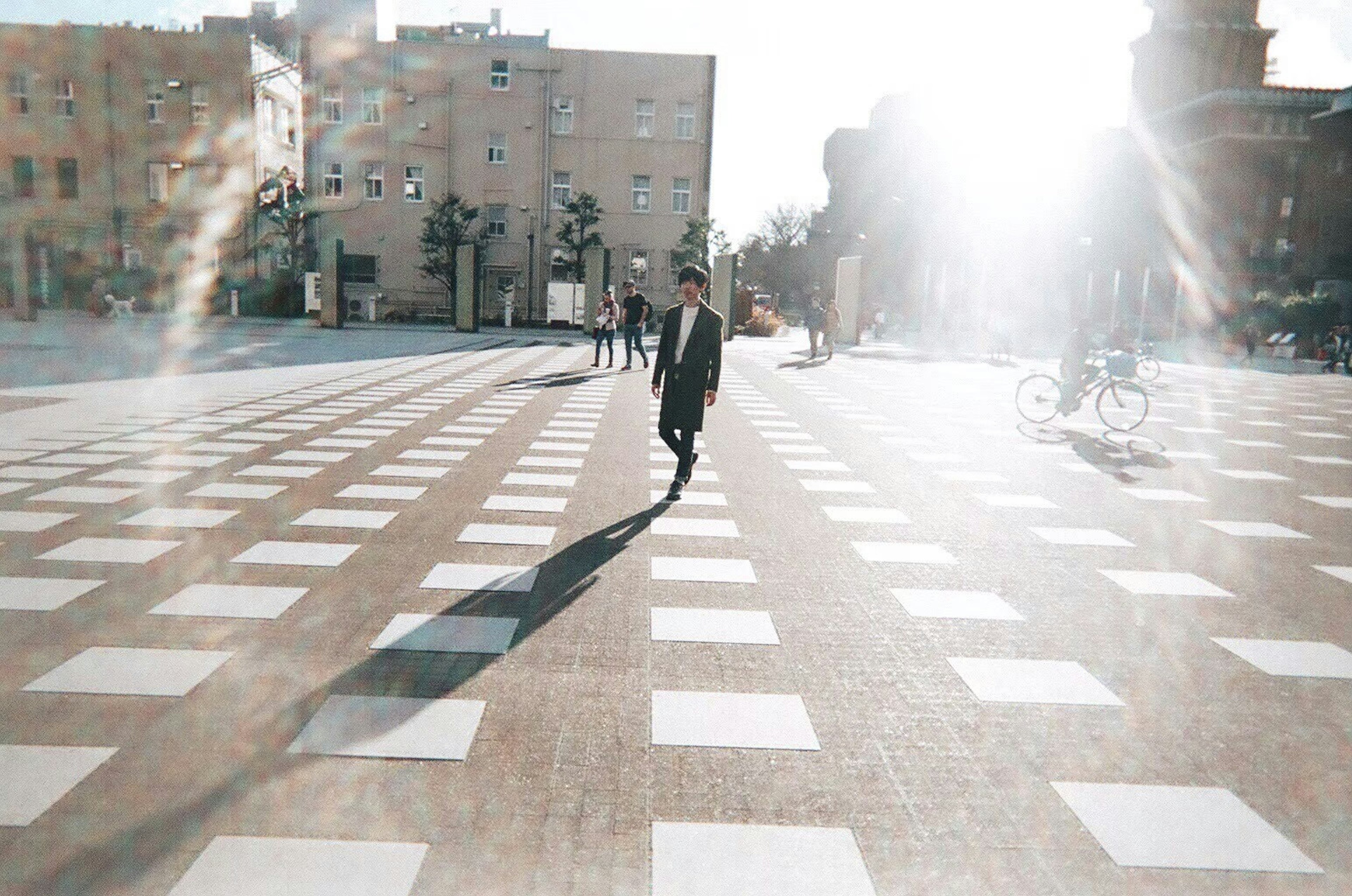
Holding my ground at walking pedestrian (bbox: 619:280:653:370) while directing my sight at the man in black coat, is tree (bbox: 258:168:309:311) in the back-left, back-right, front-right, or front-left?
back-right

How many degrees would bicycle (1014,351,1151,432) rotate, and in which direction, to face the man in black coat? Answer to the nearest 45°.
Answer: approximately 135° to its right

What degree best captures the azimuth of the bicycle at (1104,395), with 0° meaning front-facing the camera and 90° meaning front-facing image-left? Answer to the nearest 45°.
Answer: approximately 270°

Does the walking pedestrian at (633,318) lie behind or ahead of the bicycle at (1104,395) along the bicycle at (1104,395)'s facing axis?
behind

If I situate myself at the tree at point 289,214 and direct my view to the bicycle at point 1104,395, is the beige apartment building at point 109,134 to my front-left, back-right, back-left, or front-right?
back-right

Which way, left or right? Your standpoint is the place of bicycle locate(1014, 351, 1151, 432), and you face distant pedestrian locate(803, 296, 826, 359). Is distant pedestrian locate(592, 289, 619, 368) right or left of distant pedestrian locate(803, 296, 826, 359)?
left

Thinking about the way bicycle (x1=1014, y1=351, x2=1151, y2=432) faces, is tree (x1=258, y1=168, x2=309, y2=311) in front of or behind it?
behind

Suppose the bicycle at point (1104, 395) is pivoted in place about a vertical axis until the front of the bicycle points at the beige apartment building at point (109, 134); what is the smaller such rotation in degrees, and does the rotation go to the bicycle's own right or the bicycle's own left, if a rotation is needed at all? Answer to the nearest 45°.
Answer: approximately 135° to the bicycle's own left

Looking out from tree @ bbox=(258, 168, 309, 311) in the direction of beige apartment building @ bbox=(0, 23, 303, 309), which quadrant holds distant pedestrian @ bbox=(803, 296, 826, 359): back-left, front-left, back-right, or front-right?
back-left

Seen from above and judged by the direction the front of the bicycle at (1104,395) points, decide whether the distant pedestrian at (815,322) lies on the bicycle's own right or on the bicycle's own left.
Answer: on the bicycle's own left
